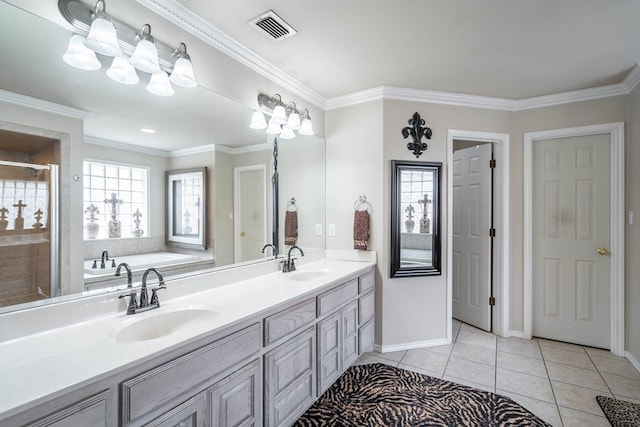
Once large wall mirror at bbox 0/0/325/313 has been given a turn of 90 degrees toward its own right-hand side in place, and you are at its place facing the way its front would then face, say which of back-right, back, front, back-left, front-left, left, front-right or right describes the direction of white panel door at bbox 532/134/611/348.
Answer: back-left

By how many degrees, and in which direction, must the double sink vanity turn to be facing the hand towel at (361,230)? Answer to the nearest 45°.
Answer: approximately 90° to its left

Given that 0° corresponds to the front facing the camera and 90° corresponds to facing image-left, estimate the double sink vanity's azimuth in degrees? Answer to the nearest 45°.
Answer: approximately 315°

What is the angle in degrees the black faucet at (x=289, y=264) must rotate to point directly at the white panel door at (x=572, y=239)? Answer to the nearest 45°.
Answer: approximately 45° to its left

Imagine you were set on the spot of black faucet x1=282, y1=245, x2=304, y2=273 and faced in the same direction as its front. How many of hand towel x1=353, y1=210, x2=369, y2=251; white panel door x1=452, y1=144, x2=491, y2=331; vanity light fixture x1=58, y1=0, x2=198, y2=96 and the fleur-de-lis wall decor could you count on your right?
1

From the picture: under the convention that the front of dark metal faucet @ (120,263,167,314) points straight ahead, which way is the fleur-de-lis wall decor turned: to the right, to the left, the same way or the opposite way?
to the right

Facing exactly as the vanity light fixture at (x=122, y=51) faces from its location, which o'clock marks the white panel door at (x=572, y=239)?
The white panel door is roughly at 11 o'clock from the vanity light fixture.

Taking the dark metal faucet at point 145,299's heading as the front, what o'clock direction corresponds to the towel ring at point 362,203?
The towel ring is roughly at 10 o'clock from the dark metal faucet.

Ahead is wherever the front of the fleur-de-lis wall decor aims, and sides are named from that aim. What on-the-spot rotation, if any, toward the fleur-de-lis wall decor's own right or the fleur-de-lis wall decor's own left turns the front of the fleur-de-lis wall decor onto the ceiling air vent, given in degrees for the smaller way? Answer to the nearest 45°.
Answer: approximately 45° to the fleur-de-lis wall decor's own right

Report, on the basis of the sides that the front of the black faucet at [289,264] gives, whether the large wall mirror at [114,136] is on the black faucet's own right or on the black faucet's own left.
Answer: on the black faucet's own right

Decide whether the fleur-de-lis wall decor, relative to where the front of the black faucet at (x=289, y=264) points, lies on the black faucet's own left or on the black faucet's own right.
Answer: on the black faucet's own left

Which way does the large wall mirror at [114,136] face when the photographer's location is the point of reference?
facing the viewer and to the right of the viewer
